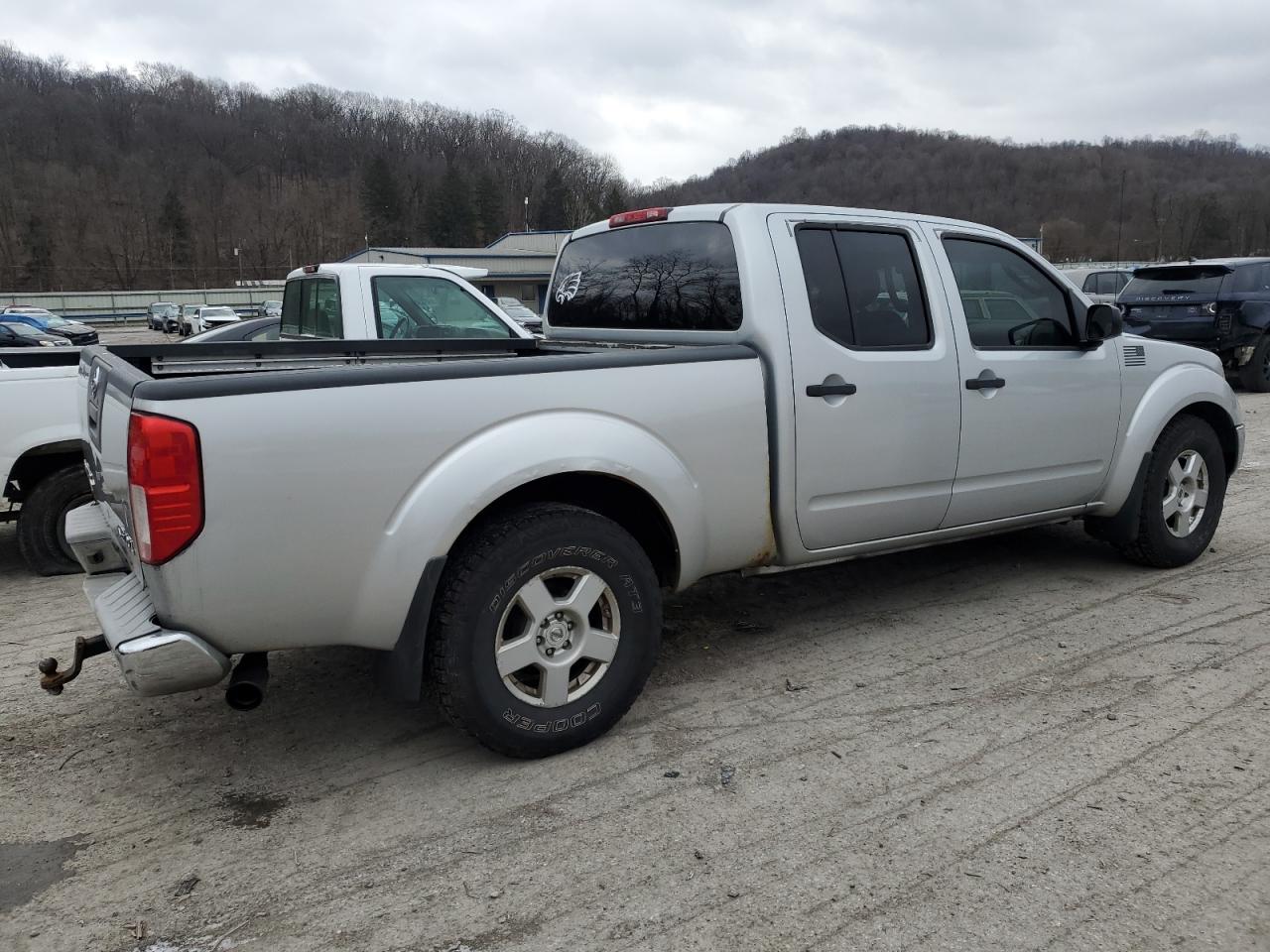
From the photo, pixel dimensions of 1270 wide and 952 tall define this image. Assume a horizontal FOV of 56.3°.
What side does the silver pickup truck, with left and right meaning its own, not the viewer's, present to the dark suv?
front

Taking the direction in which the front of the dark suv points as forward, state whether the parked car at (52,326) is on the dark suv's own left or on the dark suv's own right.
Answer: on the dark suv's own left

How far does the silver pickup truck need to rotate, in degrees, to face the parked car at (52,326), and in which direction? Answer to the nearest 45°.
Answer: approximately 90° to its left

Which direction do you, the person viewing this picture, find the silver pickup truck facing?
facing away from the viewer and to the right of the viewer

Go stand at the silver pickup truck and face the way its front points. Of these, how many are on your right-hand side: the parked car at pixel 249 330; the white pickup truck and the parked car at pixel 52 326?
0

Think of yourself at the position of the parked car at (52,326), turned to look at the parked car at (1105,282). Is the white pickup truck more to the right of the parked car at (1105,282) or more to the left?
right

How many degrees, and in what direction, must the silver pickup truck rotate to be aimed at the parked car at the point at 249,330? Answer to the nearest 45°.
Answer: approximately 90° to its left

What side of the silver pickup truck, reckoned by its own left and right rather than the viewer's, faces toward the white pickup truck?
left

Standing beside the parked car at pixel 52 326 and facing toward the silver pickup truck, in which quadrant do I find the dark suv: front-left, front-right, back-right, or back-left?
front-left

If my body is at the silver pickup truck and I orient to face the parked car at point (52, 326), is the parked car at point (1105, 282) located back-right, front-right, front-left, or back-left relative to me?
front-right

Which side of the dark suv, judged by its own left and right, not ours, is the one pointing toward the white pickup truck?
back

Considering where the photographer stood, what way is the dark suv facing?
facing away from the viewer and to the right of the viewer
